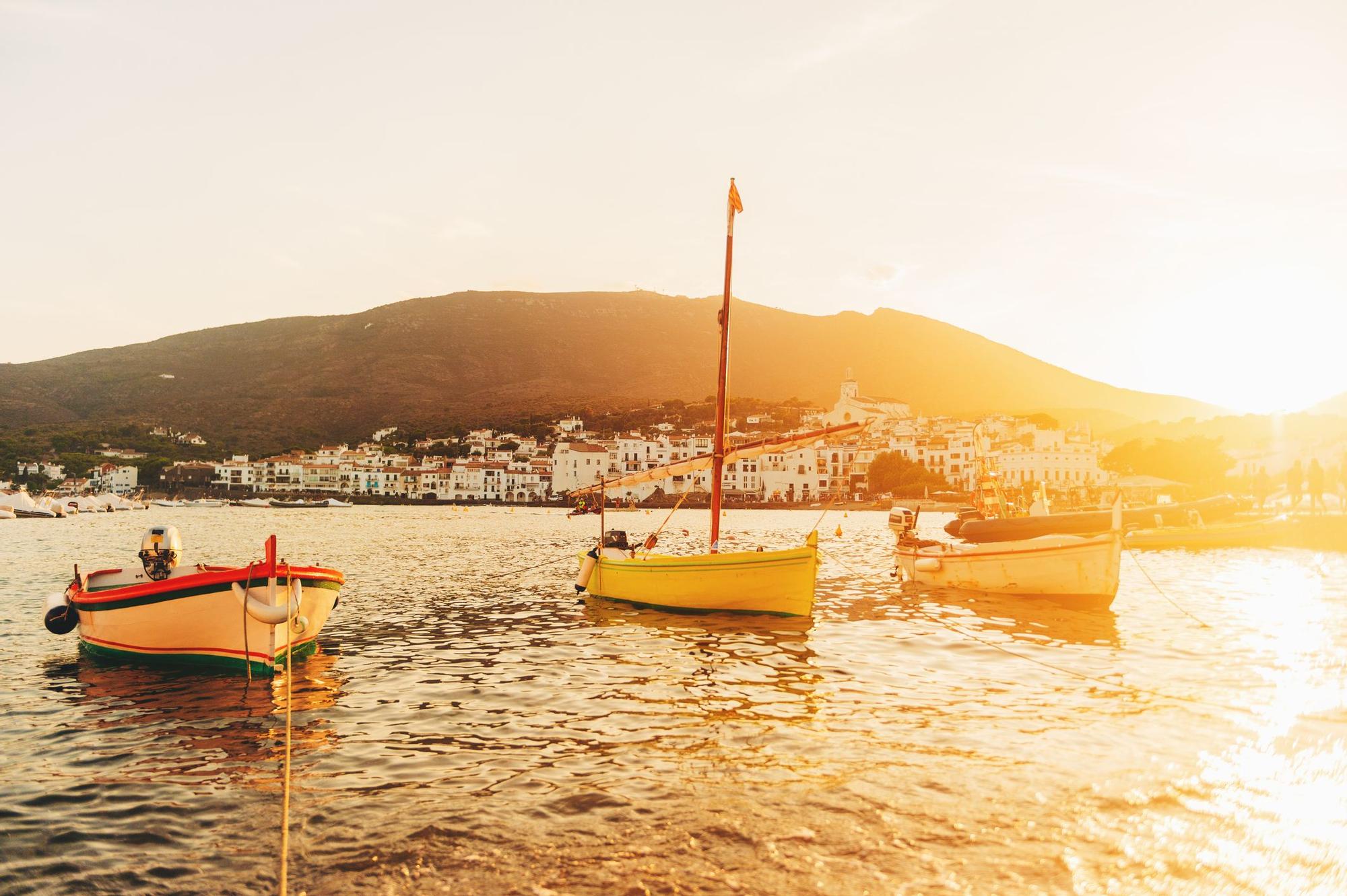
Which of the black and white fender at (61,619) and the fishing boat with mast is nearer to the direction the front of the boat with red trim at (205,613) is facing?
the fishing boat with mast

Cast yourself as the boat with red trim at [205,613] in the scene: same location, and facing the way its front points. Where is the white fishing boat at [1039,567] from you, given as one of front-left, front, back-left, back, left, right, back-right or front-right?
front-left

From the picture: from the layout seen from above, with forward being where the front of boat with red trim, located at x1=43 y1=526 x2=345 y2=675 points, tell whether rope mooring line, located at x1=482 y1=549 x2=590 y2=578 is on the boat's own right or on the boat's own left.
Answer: on the boat's own left

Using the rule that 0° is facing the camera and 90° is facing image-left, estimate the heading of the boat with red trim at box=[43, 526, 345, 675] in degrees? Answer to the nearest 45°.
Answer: approximately 315°

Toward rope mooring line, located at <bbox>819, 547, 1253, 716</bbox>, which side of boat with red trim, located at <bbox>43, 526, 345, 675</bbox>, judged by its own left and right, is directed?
front

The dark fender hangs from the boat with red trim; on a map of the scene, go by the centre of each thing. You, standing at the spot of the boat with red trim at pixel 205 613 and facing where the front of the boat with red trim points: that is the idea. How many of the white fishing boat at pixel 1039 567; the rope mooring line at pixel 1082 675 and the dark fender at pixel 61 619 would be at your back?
1
